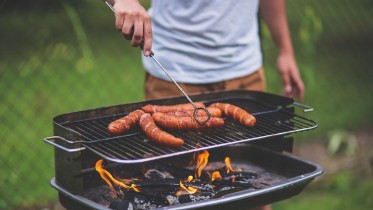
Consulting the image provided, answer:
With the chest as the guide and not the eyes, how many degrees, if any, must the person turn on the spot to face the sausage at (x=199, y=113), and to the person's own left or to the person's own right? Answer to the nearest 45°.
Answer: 0° — they already face it

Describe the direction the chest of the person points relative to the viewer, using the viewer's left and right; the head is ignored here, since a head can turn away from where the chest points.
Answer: facing the viewer

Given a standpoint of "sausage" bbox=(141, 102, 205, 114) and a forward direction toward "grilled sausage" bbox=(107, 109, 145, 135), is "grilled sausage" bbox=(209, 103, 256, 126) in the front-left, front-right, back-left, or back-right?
back-left

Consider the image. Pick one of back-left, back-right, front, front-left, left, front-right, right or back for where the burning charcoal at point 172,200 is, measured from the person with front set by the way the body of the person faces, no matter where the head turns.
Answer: front

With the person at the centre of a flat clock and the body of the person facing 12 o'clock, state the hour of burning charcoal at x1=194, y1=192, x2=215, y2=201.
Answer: The burning charcoal is roughly at 12 o'clock from the person.

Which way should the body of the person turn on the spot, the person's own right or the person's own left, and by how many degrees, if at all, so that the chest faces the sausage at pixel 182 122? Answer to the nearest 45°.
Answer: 0° — they already face it

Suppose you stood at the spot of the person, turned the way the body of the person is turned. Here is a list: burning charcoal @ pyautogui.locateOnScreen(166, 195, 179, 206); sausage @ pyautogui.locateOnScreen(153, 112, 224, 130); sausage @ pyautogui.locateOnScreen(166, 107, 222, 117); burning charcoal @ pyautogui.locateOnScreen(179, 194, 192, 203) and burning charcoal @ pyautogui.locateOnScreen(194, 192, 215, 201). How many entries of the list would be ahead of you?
5

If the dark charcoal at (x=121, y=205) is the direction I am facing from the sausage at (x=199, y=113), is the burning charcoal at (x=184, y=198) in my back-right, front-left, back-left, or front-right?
front-left

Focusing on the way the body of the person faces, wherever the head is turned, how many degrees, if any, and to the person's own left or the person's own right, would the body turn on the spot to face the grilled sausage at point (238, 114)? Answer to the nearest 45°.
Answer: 0° — they already face it

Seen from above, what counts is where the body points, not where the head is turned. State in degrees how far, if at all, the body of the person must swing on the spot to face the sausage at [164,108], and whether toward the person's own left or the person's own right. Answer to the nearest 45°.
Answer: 0° — they already face it

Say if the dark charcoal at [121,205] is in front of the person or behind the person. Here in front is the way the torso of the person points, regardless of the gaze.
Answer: in front

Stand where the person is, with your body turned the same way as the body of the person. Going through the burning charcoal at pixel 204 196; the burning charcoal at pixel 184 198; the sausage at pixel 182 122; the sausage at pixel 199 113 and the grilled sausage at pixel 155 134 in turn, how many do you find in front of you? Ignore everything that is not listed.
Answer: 5
